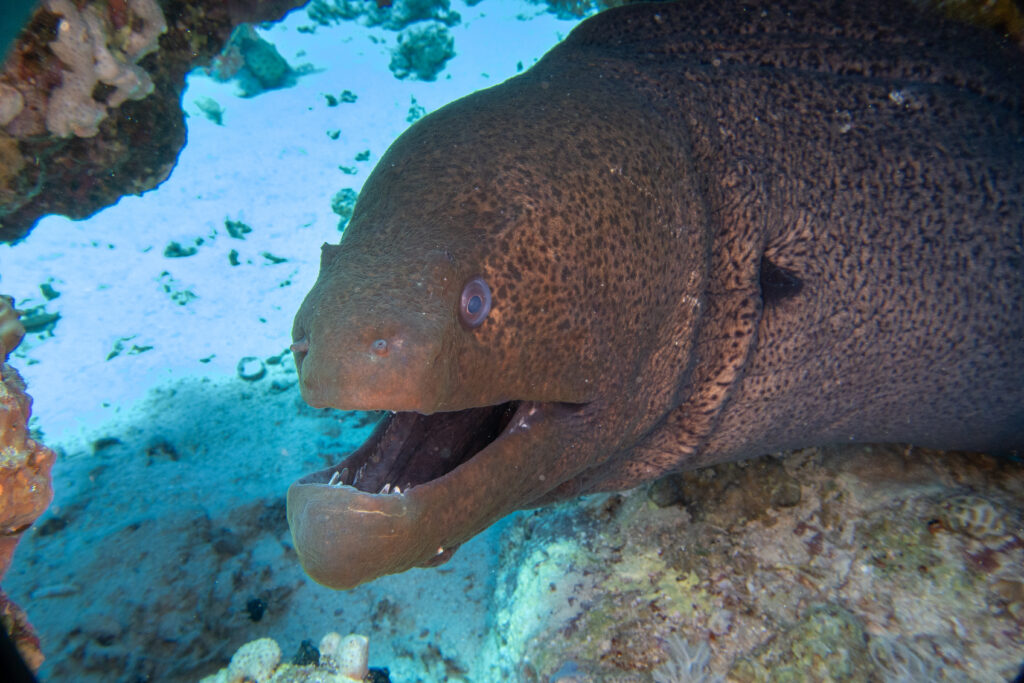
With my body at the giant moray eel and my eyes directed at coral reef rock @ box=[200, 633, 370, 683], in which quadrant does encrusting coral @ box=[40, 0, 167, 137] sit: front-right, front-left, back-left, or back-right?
front-right

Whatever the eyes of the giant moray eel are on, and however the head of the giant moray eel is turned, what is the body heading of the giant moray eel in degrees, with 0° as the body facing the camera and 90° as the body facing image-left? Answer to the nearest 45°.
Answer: approximately 45°

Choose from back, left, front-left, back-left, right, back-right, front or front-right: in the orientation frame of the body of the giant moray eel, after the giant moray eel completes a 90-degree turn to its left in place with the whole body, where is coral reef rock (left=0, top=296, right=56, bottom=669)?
right

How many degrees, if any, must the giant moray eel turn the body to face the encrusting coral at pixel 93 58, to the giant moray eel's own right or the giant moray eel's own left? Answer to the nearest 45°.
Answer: approximately 45° to the giant moray eel's own right
